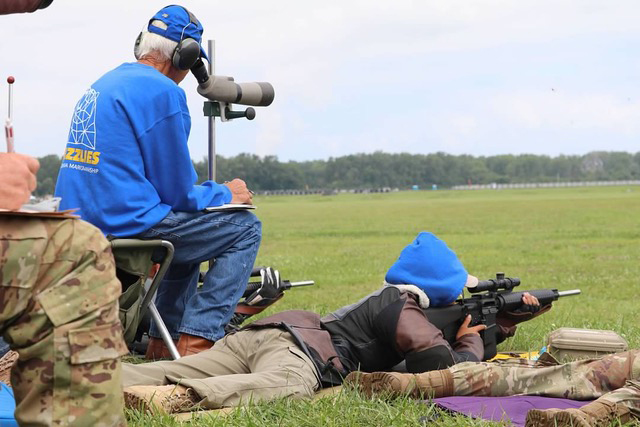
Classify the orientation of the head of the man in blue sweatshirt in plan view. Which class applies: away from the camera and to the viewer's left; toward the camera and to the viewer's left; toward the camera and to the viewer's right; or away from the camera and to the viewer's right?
away from the camera and to the viewer's right

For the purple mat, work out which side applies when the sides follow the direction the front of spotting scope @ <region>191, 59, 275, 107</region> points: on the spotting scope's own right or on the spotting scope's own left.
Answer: on the spotting scope's own right

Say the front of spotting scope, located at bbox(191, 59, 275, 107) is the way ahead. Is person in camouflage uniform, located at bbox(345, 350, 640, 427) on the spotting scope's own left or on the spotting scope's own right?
on the spotting scope's own right

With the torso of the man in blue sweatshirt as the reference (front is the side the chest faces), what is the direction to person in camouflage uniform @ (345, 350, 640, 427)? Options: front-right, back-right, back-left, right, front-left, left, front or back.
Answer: right

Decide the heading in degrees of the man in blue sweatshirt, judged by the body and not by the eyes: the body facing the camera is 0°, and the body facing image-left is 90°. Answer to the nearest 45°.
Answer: approximately 225°

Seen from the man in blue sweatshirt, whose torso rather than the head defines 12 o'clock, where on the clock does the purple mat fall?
The purple mat is roughly at 3 o'clock from the man in blue sweatshirt.

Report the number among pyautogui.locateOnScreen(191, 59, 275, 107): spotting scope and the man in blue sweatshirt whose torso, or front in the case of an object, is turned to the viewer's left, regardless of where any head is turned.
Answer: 0

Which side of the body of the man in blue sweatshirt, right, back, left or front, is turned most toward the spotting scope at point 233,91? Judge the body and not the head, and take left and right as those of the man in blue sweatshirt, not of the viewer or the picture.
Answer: front

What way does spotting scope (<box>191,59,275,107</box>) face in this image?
to the viewer's right

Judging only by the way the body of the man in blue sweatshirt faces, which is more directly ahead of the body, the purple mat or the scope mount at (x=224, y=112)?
the scope mount

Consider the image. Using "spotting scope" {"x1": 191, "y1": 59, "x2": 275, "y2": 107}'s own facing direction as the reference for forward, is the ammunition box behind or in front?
in front
